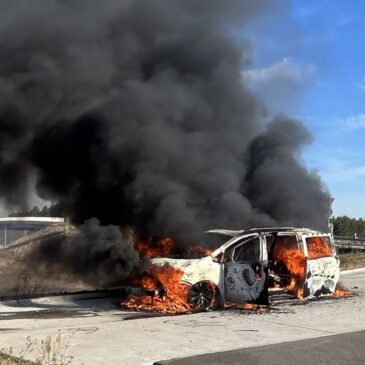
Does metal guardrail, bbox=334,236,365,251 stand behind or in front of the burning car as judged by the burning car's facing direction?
behind

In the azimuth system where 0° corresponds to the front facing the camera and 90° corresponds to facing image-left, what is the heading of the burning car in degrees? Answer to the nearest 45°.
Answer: approximately 45°
